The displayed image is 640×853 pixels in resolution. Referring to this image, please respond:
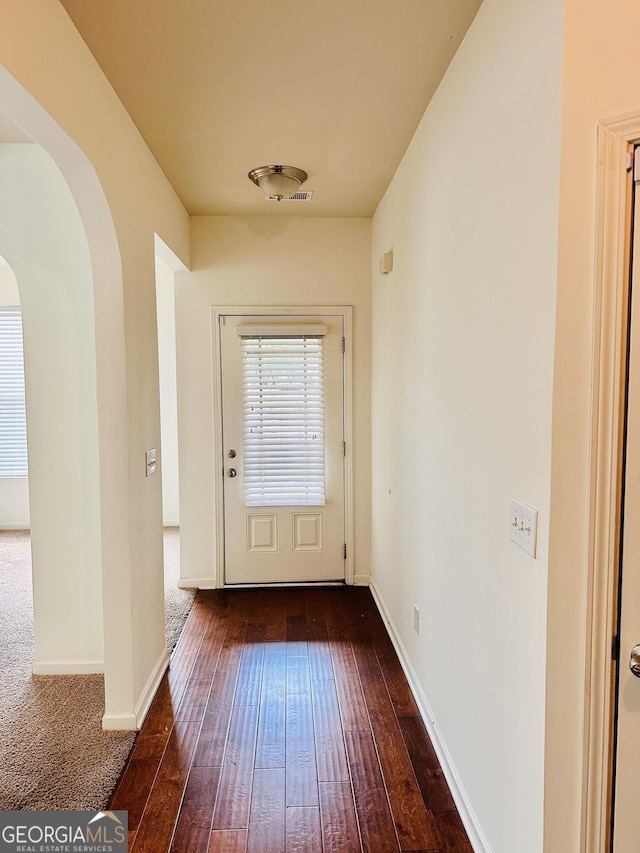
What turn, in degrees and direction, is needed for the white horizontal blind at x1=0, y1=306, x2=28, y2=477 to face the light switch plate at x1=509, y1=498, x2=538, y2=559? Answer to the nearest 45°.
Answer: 0° — it already faces it

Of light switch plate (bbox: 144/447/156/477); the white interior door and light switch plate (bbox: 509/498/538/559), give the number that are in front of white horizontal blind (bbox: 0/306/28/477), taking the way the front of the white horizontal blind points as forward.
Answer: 3

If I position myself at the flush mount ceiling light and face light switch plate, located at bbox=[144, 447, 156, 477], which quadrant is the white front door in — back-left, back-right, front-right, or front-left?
back-right

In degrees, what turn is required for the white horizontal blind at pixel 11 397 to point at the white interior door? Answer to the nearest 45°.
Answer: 0° — it already faces it

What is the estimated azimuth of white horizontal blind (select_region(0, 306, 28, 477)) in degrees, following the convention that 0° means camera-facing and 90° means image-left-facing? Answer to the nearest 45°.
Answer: approximately 0°

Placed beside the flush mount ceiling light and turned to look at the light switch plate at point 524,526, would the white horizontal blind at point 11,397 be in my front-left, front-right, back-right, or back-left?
back-right

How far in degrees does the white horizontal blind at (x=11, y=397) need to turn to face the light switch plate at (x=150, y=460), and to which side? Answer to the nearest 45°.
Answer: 0° — it already faces it
